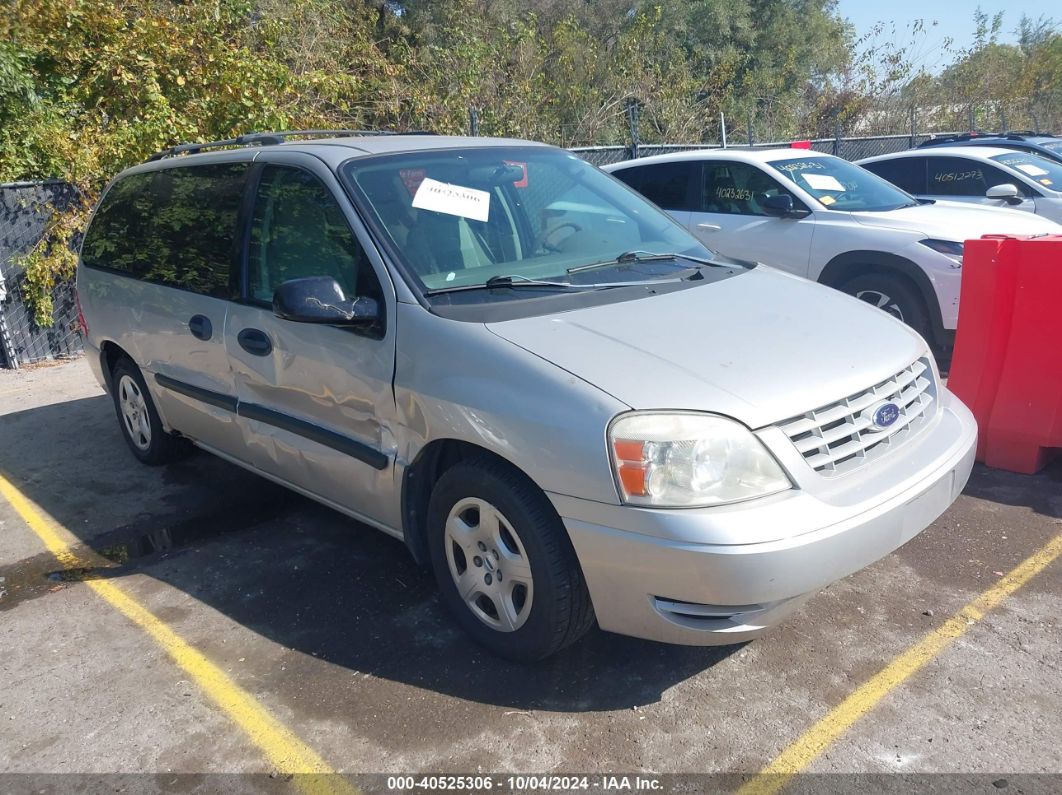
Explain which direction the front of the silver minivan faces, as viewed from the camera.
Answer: facing the viewer and to the right of the viewer

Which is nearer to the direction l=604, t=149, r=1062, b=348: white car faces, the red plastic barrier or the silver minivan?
the red plastic barrier

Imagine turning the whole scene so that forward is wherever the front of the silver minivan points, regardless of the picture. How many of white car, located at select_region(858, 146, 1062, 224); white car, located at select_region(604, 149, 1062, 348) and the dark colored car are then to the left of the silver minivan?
3

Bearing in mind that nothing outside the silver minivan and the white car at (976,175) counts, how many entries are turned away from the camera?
0

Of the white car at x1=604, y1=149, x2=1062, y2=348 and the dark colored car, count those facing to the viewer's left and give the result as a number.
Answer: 0

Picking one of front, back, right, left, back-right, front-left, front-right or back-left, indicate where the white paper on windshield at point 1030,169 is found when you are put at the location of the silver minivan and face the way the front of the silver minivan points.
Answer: left

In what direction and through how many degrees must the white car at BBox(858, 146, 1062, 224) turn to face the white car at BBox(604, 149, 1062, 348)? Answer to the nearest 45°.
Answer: approximately 45° to its right

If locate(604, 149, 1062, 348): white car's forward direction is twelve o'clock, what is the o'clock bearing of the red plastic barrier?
The red plastic barrier is roughly at 1 o'clock from the white car.

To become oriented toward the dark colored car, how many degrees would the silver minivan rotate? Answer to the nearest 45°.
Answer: approximately 90° to its left
